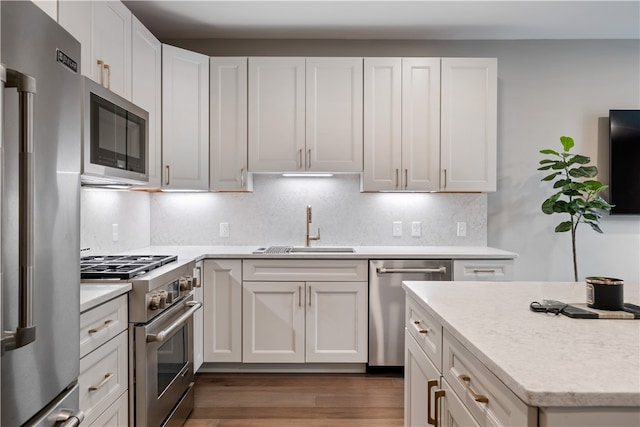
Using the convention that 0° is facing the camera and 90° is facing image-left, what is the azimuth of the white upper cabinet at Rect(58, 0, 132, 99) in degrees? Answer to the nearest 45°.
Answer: approximately 315°

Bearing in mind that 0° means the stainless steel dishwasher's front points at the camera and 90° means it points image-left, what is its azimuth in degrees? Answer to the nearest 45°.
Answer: approximately 0°

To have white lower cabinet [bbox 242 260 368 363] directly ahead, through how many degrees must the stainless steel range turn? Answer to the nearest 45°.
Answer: approximately 90° to its left

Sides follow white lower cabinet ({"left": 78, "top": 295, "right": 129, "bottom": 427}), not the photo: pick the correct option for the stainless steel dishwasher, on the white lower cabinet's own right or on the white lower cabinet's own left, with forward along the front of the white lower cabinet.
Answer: on the white lower cabinet's own left

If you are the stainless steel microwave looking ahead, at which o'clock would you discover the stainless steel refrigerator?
The stainless steel refrigerator is roughly at 2 o'clock from the stainless steel microwave.

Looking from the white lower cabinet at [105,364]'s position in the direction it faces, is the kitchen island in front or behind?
in front

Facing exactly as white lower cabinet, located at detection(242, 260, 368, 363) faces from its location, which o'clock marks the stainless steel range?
The stainless steel range is roughly at 1 o'clock from the white lower cabinet.

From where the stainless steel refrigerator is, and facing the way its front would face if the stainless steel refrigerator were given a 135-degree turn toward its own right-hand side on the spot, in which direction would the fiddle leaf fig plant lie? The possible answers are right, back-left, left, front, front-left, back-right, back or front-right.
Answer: back

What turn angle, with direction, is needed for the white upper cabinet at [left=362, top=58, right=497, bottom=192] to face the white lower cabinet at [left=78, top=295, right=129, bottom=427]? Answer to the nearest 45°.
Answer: approximately 45° to its right

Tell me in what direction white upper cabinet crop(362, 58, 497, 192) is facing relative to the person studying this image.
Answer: facing the viewer
